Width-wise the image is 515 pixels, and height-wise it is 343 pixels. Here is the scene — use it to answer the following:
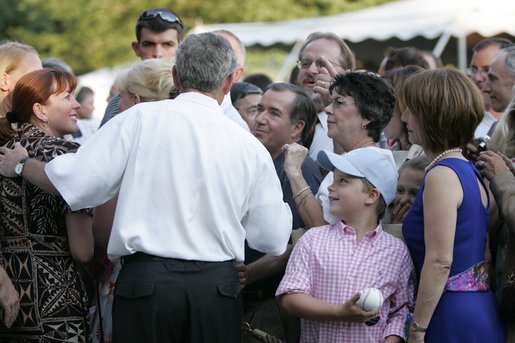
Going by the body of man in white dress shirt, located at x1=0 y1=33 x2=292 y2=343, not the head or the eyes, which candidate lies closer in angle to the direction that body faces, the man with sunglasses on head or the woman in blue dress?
the man with sunglasses on head

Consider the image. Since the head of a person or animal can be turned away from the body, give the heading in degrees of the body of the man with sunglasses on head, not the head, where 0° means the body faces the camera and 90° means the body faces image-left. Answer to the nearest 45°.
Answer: approximately 0°

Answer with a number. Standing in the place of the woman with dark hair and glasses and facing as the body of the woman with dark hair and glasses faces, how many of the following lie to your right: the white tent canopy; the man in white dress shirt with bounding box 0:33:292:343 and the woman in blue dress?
1

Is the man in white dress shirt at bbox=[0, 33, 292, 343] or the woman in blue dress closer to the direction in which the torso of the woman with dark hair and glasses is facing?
the man in white dress shirt

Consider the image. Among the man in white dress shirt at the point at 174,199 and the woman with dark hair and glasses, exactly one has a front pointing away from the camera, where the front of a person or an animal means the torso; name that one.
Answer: the man in white dress shirt

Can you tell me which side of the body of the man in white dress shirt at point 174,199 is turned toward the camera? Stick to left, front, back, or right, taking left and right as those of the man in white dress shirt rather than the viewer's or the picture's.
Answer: back

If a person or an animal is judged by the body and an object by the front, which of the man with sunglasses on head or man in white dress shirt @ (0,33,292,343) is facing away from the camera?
the man in white dress shirt

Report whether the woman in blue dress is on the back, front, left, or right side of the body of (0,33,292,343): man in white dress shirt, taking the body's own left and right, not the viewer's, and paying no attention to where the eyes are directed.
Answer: right

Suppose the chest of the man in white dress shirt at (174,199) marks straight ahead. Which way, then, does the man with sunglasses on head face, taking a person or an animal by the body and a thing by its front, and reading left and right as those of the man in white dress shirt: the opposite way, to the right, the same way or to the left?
the opposite way

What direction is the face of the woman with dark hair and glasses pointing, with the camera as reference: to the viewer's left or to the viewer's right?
to the viewer's left

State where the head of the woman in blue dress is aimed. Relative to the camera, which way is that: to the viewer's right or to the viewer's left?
to the viewer's left

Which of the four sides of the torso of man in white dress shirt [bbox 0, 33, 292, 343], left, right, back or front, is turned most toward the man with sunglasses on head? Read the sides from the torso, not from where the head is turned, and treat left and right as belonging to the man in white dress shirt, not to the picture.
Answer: front
